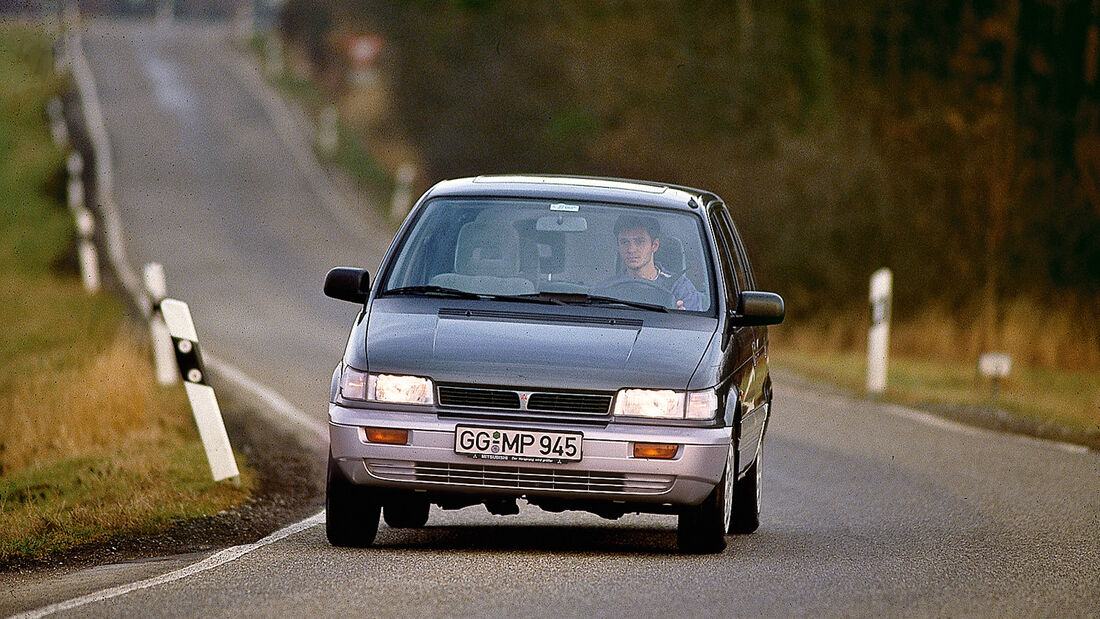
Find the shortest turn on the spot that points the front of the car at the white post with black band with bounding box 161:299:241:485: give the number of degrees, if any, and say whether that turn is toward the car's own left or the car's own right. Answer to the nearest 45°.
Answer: approximately 135° to the car's own right

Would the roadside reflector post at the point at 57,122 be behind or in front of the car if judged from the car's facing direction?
behind

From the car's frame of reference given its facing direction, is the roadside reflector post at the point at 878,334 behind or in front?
behind

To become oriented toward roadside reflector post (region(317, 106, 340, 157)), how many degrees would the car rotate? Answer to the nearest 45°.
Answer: approximately 180°

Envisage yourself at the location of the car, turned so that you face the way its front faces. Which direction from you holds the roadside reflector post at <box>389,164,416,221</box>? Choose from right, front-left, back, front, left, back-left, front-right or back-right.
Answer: back

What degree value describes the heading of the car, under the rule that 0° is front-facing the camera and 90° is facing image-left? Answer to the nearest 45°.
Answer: approximately 0°
